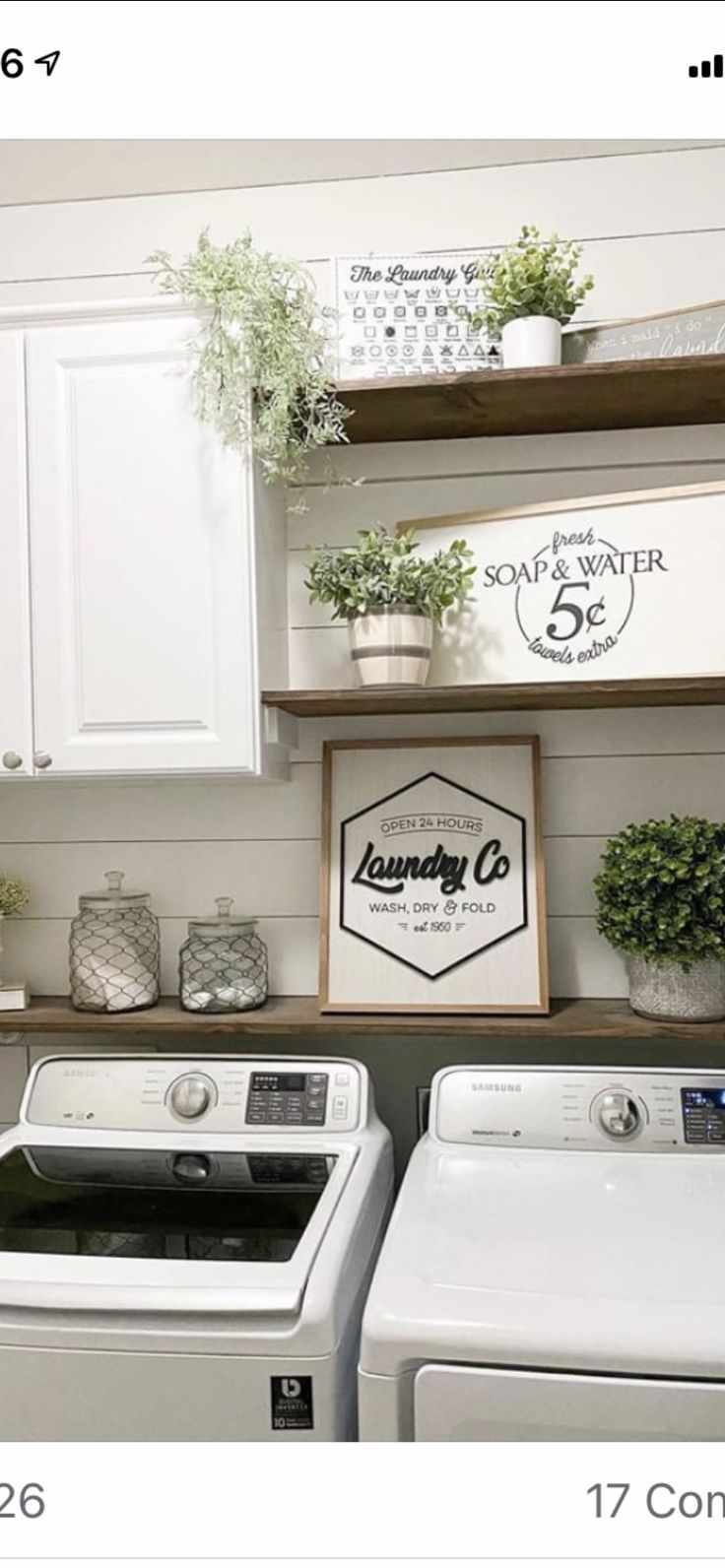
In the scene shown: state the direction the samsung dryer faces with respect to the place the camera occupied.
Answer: facing the viewer

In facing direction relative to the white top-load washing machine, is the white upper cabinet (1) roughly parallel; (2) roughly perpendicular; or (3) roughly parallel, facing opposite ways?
roughly parallel

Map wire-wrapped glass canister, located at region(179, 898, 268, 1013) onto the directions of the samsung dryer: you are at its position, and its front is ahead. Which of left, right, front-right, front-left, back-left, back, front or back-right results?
back-right

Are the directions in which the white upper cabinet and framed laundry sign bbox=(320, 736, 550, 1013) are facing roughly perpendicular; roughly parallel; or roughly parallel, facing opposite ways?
roughly parallel

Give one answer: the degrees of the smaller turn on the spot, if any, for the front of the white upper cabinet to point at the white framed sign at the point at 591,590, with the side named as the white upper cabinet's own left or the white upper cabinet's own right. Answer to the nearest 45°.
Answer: approximately 90° to the white upper cabinet's own left

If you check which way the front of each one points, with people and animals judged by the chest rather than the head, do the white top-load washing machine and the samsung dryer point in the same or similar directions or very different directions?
same or similar directions

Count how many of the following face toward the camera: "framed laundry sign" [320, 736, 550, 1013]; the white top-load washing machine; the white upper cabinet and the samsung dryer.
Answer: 4

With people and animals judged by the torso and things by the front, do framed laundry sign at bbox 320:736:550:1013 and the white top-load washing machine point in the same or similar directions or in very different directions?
same or similar directions

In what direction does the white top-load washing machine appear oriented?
toward the camera
